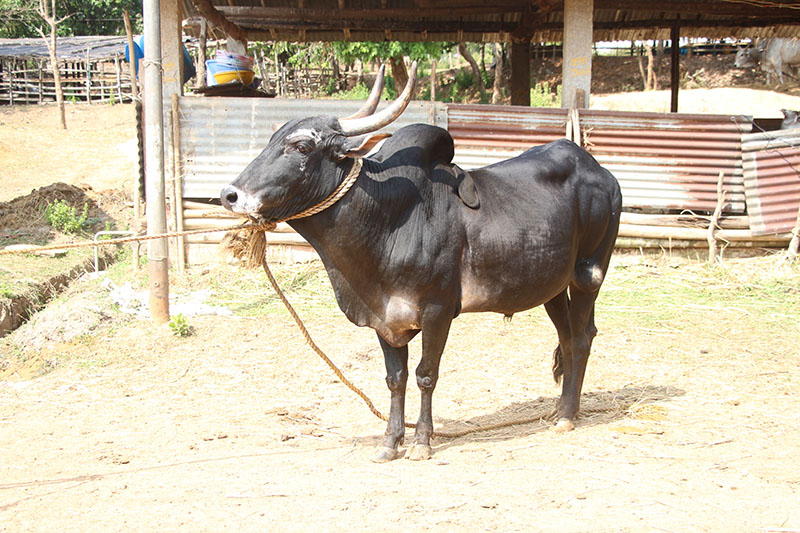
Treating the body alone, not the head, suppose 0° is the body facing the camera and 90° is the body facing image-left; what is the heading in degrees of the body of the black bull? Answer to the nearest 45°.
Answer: approximately 45°

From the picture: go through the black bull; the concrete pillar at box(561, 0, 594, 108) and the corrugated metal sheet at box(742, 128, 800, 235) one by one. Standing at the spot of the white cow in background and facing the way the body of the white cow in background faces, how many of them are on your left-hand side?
3

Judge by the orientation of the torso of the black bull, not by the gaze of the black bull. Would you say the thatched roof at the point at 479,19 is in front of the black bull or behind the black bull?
behind

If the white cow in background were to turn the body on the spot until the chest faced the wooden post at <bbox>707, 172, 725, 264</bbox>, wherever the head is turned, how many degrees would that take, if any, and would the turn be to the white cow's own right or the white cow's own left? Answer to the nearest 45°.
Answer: approximately 90° to the white cow's own left

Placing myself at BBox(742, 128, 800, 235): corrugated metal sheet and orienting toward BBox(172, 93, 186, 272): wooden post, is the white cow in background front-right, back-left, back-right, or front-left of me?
back-right

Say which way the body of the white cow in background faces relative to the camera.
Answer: to the viewer's left

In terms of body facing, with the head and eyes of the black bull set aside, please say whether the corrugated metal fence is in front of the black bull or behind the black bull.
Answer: behind

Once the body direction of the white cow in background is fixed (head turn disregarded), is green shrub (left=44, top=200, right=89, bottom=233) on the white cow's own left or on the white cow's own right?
on the white cow's own left
